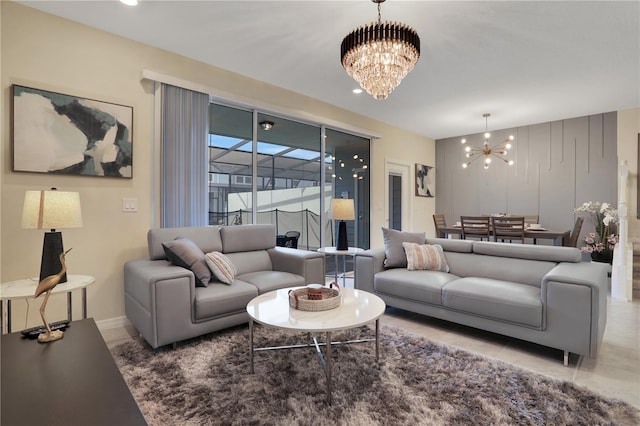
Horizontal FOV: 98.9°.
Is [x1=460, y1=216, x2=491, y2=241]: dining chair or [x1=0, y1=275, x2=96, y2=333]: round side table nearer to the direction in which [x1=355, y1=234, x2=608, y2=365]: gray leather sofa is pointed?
the round side table

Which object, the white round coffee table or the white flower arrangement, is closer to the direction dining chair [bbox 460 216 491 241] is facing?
the white flower arrangement

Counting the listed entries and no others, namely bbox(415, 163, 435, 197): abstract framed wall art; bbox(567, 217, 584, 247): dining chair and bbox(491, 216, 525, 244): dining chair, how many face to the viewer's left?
1

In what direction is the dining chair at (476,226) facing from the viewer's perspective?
away from the camera

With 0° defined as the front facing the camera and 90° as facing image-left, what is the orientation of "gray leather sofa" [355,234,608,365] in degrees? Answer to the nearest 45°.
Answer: approximately 45°

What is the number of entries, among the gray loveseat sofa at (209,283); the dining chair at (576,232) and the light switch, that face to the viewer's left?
1

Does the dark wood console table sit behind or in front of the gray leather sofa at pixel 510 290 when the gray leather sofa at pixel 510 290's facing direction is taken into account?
in front

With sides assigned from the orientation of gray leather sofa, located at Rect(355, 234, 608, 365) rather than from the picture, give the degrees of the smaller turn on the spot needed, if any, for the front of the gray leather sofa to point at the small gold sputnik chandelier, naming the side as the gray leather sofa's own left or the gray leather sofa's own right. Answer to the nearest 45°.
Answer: approximately 135° to the gray leather sofa's own right

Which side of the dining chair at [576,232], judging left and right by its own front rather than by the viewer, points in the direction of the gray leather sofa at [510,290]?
left

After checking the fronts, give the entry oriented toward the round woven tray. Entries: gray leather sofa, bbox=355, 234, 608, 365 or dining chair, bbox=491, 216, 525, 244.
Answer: the gray leather sofa
